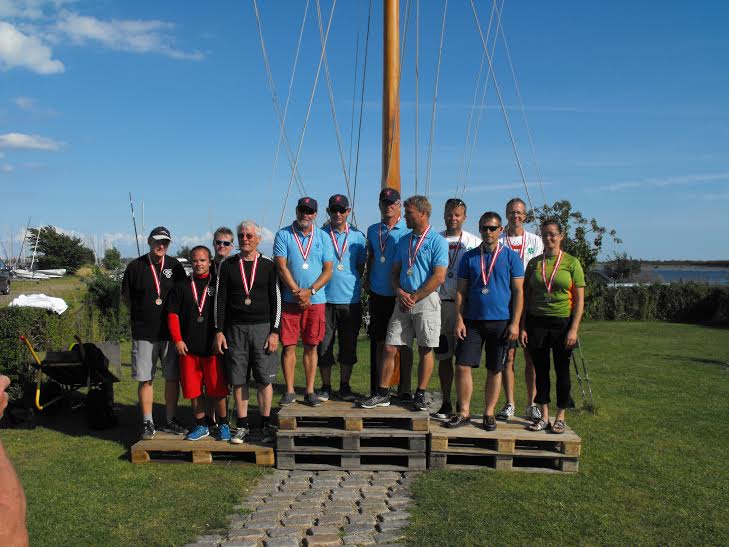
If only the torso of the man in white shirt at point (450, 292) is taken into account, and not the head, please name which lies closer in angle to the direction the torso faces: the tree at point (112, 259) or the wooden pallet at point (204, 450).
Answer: the wooden pallet

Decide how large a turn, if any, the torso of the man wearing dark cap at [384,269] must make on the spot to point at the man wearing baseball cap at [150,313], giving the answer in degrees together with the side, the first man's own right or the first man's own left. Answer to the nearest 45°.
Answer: approximately 90° to the first man's own right

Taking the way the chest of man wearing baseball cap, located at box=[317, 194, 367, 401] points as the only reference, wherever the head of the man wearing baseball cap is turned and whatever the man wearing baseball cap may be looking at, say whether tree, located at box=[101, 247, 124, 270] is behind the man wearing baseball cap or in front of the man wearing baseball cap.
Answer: behind

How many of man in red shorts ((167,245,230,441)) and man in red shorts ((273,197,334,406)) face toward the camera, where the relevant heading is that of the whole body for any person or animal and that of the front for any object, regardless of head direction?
2

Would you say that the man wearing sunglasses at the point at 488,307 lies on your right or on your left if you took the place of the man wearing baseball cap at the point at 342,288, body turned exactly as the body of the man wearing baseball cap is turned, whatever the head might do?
on your left

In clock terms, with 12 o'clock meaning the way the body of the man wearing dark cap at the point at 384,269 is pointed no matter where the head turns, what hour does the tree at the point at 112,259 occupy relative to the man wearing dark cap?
The tree is roughly at 5 o'clock from the man wearing dark cap.

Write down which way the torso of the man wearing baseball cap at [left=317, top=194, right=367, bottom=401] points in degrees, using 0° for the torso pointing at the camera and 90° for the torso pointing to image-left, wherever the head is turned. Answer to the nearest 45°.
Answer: approximately 0°

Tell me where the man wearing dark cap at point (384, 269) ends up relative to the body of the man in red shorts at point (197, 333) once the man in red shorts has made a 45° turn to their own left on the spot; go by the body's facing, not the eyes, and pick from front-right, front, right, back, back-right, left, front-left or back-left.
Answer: front-left

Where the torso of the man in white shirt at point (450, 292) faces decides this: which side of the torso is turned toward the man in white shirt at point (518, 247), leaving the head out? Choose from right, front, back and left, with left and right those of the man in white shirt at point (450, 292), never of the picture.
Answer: left
